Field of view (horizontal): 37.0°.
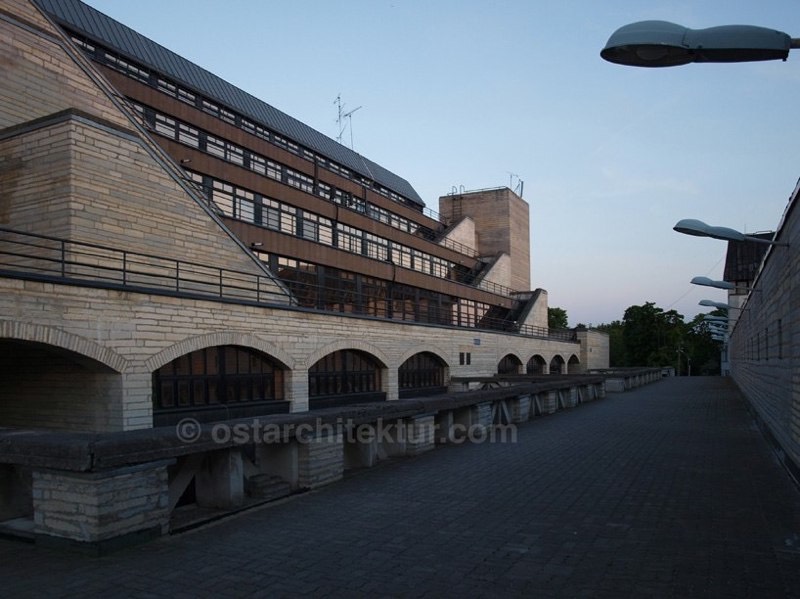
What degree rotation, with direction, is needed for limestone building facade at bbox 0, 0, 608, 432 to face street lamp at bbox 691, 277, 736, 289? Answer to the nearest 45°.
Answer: approximately 45° to its left

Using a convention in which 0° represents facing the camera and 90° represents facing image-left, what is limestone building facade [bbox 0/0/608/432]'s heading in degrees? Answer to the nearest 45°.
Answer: approximately 315°

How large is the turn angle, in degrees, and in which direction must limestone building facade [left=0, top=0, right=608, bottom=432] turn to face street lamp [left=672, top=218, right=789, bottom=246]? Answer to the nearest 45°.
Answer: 0° — it already faces it
